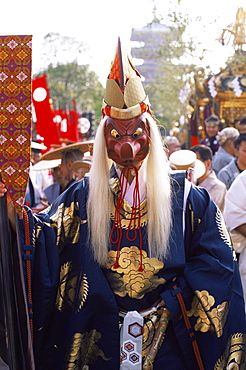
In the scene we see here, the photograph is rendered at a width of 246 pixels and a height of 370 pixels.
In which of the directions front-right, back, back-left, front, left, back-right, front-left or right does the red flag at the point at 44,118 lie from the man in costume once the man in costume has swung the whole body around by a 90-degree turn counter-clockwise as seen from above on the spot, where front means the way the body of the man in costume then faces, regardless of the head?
left

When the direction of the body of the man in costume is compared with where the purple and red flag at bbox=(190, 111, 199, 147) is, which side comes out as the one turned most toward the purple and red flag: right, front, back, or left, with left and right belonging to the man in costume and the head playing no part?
back

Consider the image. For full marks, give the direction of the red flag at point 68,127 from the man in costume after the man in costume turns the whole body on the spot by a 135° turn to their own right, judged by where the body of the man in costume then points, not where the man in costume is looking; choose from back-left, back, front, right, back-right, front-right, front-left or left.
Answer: front-right

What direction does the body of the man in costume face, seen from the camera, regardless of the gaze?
toward the camera

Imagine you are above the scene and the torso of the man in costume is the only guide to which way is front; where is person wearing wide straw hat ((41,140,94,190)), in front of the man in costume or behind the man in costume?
behind

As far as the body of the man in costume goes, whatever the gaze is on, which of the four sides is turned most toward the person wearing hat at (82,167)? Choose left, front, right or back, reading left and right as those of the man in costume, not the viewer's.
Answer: back

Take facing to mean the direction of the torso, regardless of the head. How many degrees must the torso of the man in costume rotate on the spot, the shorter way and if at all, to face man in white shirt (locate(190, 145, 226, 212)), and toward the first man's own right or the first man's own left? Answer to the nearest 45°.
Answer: approximately 180°
